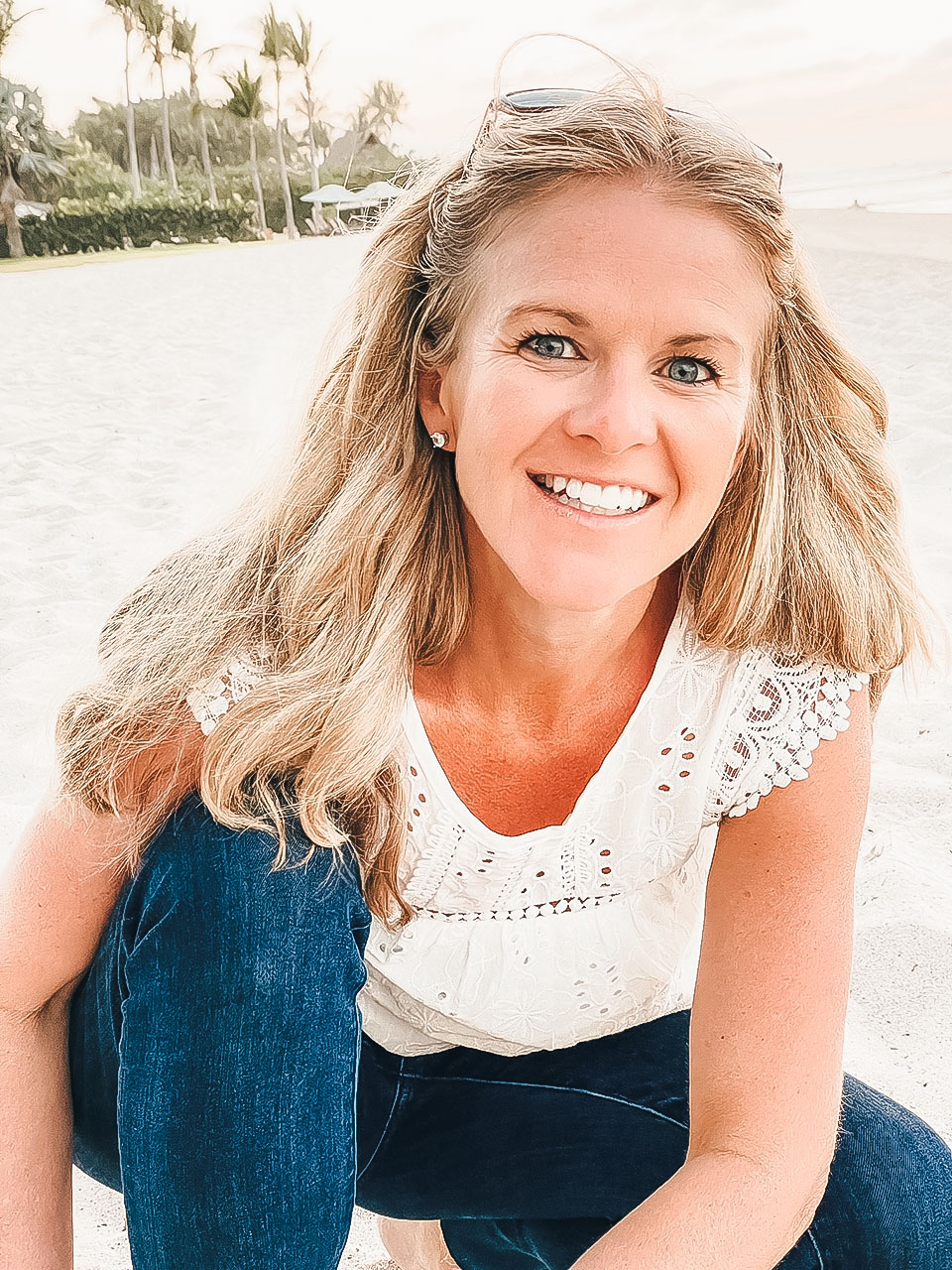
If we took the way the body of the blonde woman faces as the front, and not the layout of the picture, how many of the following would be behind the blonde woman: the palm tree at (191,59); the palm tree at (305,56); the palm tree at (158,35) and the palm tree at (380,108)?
4

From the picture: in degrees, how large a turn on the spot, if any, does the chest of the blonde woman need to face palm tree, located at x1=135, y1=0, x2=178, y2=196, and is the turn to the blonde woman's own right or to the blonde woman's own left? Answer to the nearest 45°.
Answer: approximately 180°

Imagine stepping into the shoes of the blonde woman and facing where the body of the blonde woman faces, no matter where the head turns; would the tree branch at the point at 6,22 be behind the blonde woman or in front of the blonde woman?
behind

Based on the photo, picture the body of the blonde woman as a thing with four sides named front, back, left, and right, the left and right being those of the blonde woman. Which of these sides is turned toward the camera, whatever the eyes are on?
front

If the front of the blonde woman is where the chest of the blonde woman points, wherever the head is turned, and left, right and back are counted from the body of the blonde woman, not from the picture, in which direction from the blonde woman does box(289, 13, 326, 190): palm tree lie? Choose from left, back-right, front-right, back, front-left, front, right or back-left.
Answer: back

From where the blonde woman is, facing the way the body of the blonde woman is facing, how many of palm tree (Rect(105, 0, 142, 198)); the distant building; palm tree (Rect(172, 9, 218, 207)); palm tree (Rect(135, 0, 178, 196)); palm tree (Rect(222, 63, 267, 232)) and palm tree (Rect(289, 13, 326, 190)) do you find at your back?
6

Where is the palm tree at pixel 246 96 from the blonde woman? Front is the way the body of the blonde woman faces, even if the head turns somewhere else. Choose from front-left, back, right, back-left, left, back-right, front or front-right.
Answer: back

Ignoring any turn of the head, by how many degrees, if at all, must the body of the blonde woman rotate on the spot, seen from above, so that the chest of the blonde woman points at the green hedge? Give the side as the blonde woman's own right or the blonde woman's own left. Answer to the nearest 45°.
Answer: approximately 180°

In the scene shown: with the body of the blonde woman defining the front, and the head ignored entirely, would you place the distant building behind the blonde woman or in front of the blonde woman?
behind

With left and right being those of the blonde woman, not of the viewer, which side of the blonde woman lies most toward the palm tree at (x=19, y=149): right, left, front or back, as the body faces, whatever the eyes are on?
back

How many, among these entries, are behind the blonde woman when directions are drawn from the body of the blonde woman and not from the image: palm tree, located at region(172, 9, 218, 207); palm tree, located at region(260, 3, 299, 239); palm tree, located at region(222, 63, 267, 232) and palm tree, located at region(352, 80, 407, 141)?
4

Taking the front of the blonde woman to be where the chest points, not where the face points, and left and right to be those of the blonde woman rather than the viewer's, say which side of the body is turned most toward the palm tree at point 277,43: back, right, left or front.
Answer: back

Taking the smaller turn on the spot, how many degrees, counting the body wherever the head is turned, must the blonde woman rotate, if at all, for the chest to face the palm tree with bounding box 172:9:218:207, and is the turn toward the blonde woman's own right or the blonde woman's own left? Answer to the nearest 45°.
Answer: approximately 180°
